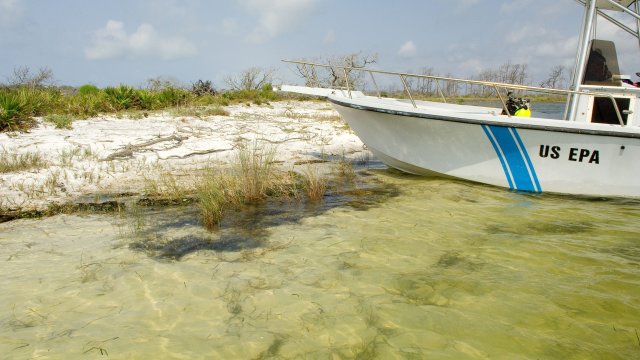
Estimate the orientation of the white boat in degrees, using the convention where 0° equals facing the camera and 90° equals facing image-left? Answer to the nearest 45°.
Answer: approximately 90°

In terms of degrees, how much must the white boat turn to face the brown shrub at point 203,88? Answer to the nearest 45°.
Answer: approximately 45° to its right

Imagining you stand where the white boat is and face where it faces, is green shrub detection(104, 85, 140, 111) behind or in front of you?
in front

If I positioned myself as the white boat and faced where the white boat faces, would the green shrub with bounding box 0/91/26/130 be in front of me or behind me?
in front

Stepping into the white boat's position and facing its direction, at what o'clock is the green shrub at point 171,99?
The green shrub is roughly at 1 o'clock from the white boat.

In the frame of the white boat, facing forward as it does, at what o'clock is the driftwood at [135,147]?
The driftwood is roughly at 12 o'clock from the white boat.

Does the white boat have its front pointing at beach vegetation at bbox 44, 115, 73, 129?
yes
